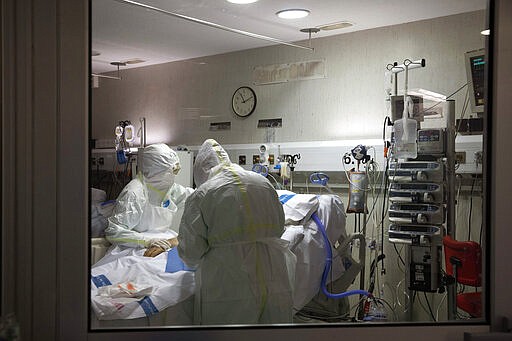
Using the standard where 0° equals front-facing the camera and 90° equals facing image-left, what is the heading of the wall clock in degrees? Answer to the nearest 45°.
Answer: approximately 45°

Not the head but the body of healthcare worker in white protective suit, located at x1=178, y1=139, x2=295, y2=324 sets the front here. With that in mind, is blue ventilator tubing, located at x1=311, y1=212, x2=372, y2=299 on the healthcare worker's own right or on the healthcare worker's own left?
on the healthcare worker's own right

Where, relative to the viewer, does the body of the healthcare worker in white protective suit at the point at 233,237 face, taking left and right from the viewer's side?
facing away from the viewer and to the left of the viewer

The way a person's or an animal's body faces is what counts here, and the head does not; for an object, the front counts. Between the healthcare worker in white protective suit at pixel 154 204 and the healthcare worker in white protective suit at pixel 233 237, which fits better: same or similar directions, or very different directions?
very different directions

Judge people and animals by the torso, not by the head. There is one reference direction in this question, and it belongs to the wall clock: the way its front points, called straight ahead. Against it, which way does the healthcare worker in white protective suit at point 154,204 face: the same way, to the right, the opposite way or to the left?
to the left
